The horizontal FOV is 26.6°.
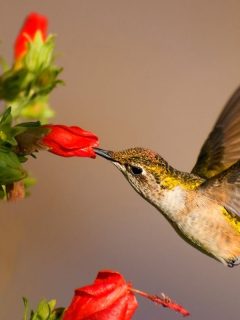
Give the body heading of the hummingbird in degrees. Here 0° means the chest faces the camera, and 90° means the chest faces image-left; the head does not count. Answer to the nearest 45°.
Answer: approximately 90°

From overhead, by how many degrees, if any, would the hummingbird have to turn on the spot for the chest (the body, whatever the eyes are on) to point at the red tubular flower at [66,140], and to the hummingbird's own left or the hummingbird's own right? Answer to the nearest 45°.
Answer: approximately 45° to the hummingbird's own left

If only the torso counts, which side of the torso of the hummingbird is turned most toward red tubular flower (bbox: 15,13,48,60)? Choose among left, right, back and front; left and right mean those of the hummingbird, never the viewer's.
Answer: front
